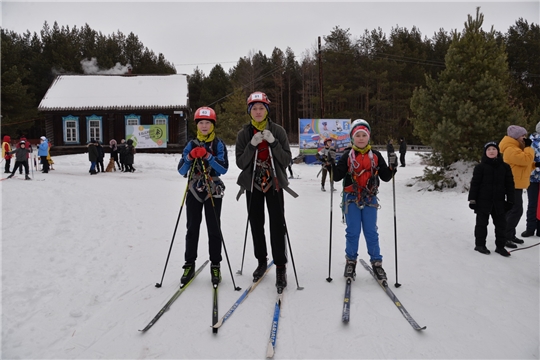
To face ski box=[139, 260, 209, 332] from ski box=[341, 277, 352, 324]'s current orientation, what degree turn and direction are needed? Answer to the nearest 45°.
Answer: approximately 90° to its right

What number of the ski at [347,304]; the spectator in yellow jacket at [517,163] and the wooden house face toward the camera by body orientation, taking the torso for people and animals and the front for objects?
2

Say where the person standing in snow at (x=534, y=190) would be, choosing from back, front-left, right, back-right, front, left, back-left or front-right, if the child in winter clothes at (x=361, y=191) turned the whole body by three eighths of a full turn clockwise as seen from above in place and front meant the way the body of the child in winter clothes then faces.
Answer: right

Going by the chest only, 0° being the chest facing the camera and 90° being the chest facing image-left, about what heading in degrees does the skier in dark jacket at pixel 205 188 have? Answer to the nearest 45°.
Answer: approximately 0°
